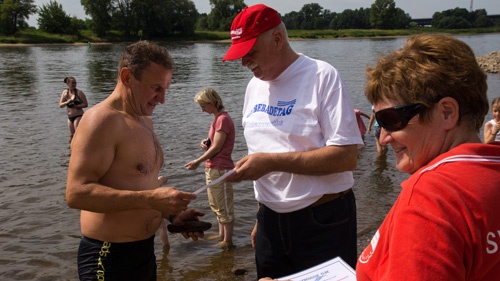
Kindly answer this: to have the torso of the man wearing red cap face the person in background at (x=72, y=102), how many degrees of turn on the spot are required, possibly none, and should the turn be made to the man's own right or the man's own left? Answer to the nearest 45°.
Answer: approximately 90° to the man's own right

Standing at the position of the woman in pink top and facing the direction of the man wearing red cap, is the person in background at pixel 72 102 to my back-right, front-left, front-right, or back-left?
back-right

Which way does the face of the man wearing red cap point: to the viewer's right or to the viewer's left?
to the viewer's left

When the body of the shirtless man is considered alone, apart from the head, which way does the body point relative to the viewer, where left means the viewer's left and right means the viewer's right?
facing the viewer and to the right of the viewer

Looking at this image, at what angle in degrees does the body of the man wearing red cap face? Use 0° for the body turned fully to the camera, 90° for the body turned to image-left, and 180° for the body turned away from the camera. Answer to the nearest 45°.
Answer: approximately 45°

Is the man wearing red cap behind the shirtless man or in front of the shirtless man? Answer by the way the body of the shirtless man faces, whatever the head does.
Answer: in front

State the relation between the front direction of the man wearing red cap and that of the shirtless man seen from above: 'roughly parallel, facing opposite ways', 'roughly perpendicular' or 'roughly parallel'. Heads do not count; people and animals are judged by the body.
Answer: roughly perpendicular

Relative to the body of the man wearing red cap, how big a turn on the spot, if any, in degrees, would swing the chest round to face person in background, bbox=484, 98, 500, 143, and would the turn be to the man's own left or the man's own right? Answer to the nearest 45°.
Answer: approximately 180°

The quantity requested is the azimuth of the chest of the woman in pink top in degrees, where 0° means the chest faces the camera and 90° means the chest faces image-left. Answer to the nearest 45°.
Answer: approximately 90°

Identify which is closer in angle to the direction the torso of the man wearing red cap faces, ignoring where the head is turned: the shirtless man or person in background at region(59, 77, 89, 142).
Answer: the shirtless man

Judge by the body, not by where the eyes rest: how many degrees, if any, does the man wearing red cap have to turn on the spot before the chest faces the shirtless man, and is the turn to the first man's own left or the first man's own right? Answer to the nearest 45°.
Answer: approximately 45° to the first man's own right

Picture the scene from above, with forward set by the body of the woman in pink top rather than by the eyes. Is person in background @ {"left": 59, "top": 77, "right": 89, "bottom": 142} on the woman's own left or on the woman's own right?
on the woman's own right

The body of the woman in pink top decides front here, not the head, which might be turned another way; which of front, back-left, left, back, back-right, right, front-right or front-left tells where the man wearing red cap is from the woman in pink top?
left
